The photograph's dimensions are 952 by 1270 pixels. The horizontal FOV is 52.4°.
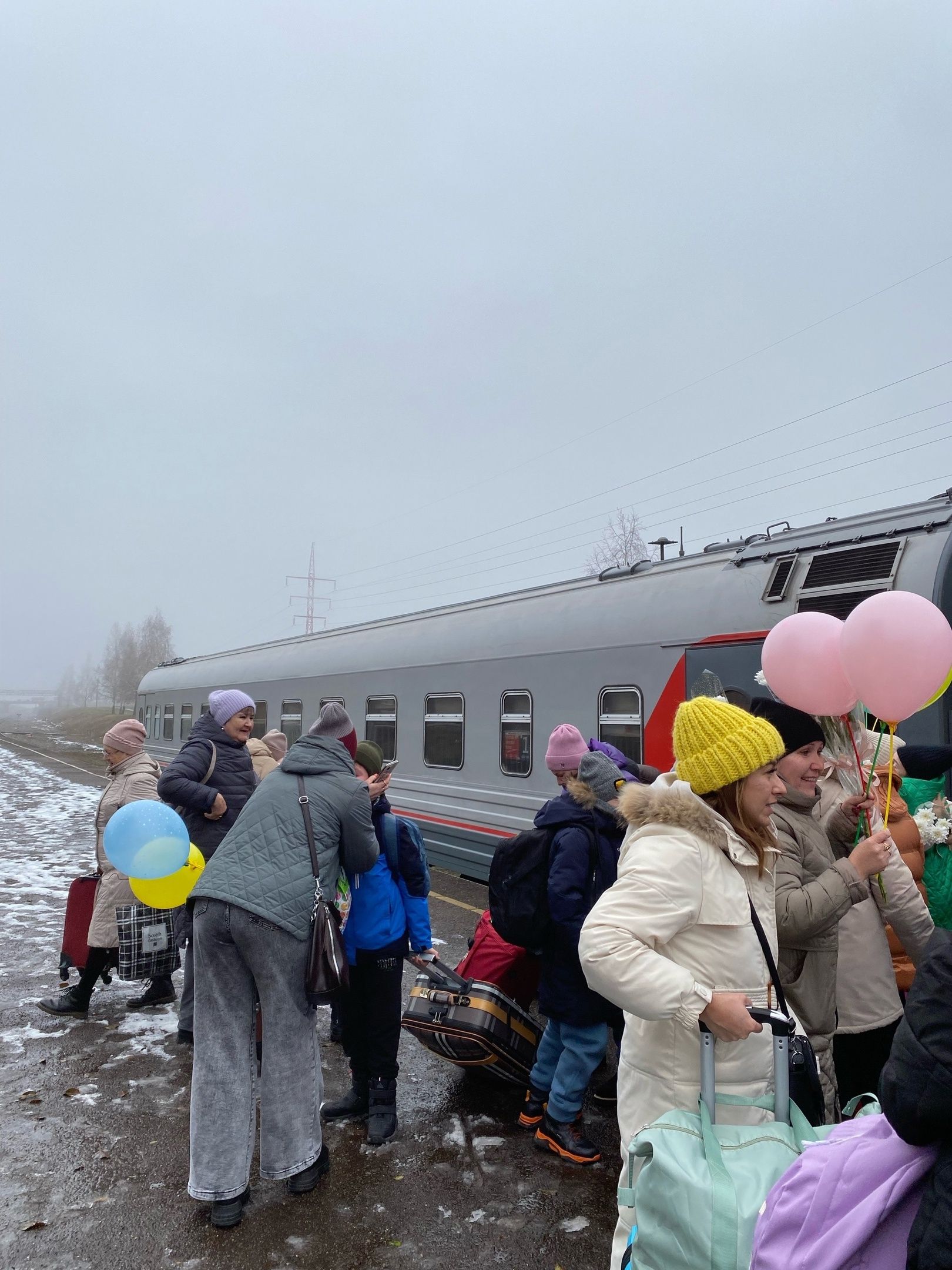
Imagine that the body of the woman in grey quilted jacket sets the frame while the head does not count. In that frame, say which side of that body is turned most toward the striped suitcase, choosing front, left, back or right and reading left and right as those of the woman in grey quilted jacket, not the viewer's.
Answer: front

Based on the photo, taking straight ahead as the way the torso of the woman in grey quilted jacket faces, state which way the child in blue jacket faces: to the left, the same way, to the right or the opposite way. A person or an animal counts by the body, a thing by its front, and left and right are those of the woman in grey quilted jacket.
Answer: the opposite way

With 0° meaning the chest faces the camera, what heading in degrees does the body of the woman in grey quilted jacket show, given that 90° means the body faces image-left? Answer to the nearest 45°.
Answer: approximately 225°

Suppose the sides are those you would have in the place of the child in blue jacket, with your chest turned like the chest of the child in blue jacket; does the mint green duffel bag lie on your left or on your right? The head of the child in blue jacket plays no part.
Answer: on your left

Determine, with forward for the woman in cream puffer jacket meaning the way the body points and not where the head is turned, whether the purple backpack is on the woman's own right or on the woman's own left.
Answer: on the woman's own right

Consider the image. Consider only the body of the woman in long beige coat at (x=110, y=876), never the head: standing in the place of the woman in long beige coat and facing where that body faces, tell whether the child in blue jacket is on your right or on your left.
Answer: on your left

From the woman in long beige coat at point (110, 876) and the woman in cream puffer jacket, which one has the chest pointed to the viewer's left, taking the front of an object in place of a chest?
the woman in long beige coat

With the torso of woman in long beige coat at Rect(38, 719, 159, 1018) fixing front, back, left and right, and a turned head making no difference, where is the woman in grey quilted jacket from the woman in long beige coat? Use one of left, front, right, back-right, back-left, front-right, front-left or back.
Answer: left

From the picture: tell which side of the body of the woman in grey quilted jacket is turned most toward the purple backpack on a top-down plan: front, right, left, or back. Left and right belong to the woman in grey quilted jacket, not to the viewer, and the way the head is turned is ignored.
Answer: right

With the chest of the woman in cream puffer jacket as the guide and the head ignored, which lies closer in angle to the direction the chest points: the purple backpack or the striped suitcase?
the purple backpack

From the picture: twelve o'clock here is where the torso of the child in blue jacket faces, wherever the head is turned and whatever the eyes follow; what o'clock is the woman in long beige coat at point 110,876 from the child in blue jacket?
The woman in long beige coat is roughly at 3 o'clock from the child in blue jacket.
